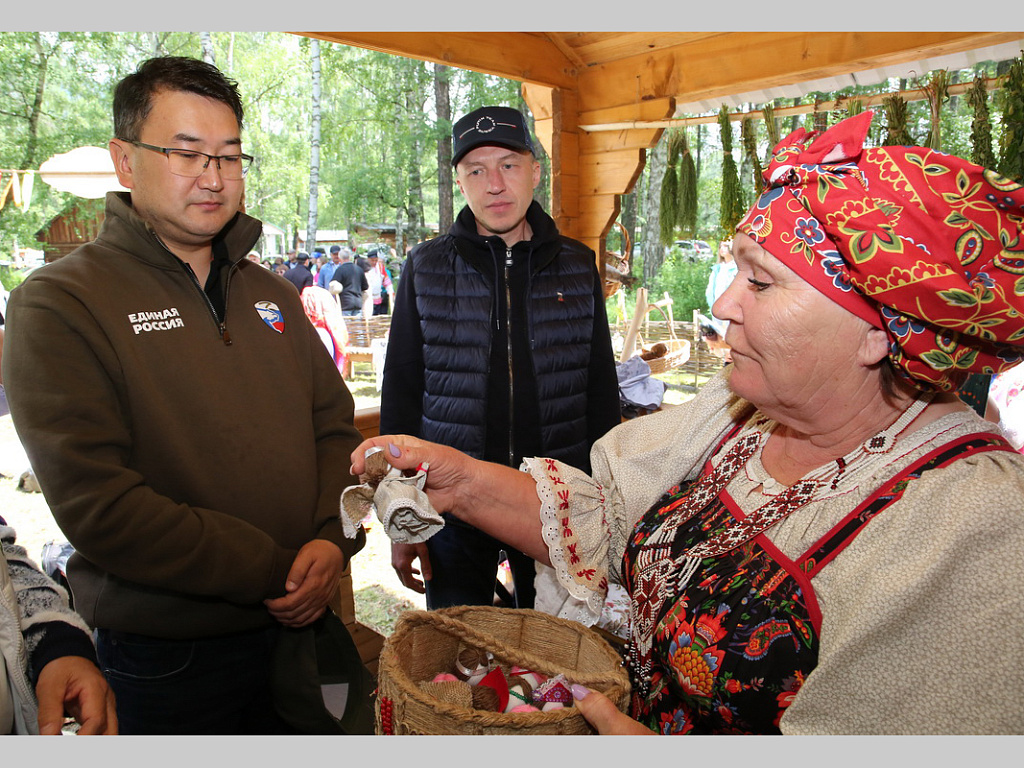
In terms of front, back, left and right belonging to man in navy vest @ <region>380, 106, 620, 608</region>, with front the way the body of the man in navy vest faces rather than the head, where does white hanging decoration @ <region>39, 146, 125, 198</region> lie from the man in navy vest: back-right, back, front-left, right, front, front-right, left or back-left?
back-right

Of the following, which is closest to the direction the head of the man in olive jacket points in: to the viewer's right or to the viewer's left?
to the viewer's right

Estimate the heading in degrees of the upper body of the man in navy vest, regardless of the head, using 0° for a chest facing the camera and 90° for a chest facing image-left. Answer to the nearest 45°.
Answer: approximately 0°

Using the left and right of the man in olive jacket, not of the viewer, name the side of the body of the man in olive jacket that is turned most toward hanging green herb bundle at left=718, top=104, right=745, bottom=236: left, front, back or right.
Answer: left

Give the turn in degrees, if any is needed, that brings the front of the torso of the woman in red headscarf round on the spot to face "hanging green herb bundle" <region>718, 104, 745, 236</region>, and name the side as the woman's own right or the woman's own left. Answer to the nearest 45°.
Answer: approximately 135° to the woman's own right
